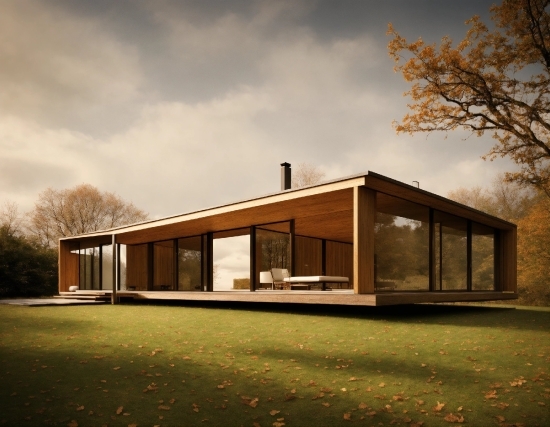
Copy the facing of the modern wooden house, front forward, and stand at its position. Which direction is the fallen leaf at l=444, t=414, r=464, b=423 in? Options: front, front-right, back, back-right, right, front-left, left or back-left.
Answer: front-left

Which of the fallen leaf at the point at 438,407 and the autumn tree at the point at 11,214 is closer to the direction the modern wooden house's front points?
the fallen leaf

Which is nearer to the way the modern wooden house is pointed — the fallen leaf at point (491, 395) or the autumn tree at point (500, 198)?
the fallen leaf

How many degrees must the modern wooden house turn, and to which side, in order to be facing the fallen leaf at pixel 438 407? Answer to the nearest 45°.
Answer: approximately 45° to its left

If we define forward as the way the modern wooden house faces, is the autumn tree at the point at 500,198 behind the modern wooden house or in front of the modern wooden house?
behind

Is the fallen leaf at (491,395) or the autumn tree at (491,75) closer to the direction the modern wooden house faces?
the fallen leaf

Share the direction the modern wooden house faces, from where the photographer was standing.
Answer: facing the viewer and to the left of the viewer
